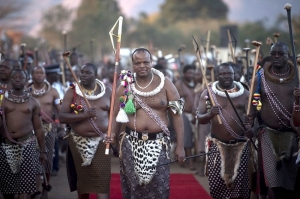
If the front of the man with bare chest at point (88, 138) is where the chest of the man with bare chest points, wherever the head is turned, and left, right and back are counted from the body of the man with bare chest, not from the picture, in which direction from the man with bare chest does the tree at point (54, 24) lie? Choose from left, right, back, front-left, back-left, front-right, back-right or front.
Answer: back

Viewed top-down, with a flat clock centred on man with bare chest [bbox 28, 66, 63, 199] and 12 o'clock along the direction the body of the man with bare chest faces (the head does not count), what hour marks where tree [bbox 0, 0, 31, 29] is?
The tree is roughly at 6 o'clock from the man with bare chest.

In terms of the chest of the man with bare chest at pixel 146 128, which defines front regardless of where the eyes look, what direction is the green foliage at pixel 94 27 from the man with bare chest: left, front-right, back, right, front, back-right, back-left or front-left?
back

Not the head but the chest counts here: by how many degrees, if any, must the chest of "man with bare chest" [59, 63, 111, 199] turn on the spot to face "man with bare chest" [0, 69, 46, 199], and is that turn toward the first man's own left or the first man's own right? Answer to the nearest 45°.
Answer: approximately 90° to the first man's own right

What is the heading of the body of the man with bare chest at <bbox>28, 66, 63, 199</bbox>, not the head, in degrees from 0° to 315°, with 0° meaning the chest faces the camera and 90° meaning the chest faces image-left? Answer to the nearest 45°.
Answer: approximately 0°

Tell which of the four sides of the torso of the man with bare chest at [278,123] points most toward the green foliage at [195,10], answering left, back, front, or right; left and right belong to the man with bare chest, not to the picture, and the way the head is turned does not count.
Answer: back

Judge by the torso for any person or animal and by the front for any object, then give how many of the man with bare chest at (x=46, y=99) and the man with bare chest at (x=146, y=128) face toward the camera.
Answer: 2

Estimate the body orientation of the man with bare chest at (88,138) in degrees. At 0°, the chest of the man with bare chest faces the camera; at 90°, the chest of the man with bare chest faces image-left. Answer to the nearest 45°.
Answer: approximately 0°

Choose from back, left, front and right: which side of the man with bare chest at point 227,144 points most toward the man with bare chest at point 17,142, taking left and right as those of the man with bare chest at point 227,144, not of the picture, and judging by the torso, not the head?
right
